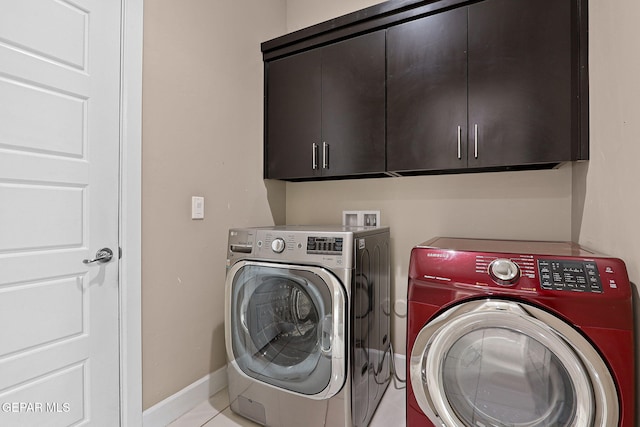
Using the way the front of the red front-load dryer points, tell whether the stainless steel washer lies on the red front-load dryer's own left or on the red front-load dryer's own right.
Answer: on the red front-load dryer's own right

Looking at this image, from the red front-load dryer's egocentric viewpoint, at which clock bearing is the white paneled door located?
The white paneled door is roughly at 2 o'clock from the red front-load dryer.

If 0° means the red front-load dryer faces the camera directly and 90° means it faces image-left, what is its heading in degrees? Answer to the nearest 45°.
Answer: approximately 0°
